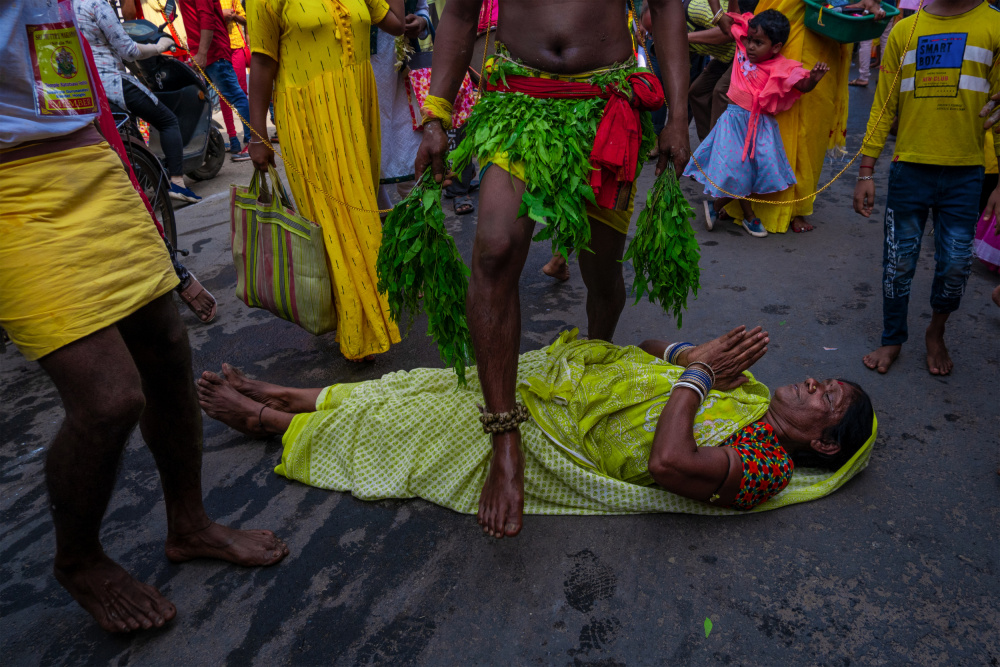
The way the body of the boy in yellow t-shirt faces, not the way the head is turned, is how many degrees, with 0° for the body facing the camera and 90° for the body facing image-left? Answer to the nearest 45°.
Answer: approximately 0°

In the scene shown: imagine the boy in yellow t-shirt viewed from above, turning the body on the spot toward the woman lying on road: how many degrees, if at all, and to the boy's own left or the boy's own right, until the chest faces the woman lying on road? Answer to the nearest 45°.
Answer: approximately 45° to the boy's own right

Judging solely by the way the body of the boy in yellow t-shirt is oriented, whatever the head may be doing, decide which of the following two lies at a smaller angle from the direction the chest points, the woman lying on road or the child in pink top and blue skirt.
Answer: the woman lying on road

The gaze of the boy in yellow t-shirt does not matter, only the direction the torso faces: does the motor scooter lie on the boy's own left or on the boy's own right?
on the boy's own right

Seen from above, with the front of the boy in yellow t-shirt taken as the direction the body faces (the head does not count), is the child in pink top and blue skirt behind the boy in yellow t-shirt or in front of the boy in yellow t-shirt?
behind
